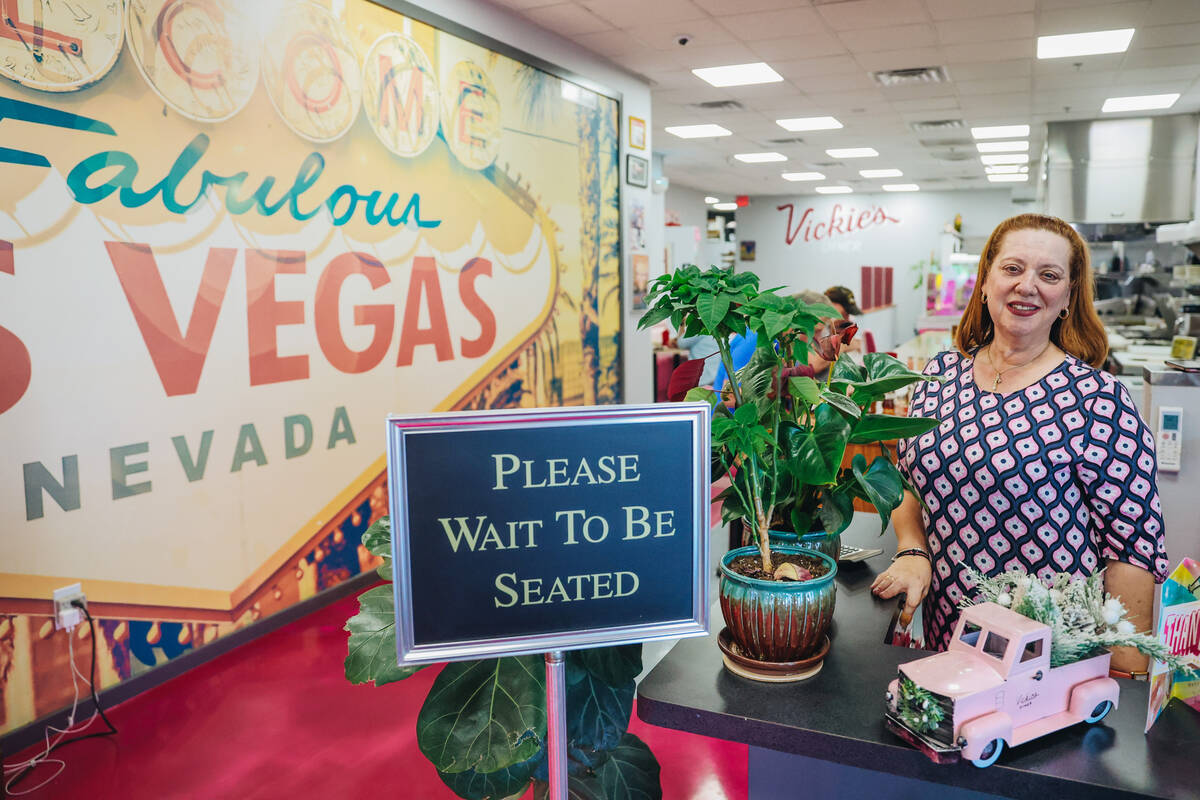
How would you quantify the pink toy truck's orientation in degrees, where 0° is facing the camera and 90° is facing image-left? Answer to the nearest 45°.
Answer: approximately 45°

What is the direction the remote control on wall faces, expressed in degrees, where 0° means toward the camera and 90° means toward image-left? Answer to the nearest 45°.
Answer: approximately 0°

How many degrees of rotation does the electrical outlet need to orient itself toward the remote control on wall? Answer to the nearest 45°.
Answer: approximately 45° to its left

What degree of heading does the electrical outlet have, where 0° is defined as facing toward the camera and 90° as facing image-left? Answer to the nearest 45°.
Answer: approximately 315°

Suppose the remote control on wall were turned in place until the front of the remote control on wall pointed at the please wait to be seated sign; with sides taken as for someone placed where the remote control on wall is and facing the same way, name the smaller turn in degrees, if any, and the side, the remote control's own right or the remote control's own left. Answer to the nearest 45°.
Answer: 0° — it already faces it

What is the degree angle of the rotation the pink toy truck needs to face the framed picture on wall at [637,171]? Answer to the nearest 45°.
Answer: approximately 90° to its right

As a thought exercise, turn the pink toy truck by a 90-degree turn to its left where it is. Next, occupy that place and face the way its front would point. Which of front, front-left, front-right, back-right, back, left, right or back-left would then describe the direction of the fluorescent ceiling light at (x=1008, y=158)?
back-left

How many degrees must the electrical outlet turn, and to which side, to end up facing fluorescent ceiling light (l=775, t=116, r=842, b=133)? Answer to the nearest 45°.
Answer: approximately 90° to its left

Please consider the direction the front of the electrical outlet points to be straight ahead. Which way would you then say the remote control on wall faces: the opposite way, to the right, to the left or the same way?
to the right

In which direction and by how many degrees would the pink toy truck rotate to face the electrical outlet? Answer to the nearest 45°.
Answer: approximately 45° to its right

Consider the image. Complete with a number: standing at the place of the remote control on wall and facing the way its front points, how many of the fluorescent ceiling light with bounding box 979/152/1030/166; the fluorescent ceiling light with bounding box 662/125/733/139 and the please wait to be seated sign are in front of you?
1
